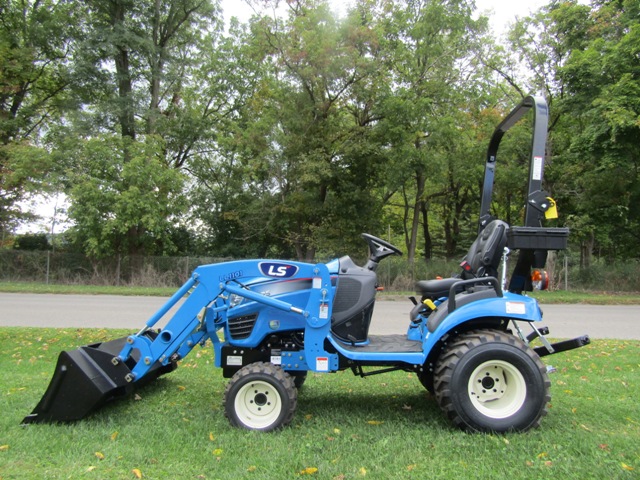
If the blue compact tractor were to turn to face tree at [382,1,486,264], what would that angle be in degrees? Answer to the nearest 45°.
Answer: approximately 90° to its right

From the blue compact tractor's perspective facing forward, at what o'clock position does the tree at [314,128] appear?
The tree is roughly at 3 o'clock from the blue compact tractor.

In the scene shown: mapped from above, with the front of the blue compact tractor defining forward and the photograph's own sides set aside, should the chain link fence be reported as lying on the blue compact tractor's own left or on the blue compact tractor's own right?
on the blue compact tractor's own right

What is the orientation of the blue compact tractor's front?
to the viewer's left
